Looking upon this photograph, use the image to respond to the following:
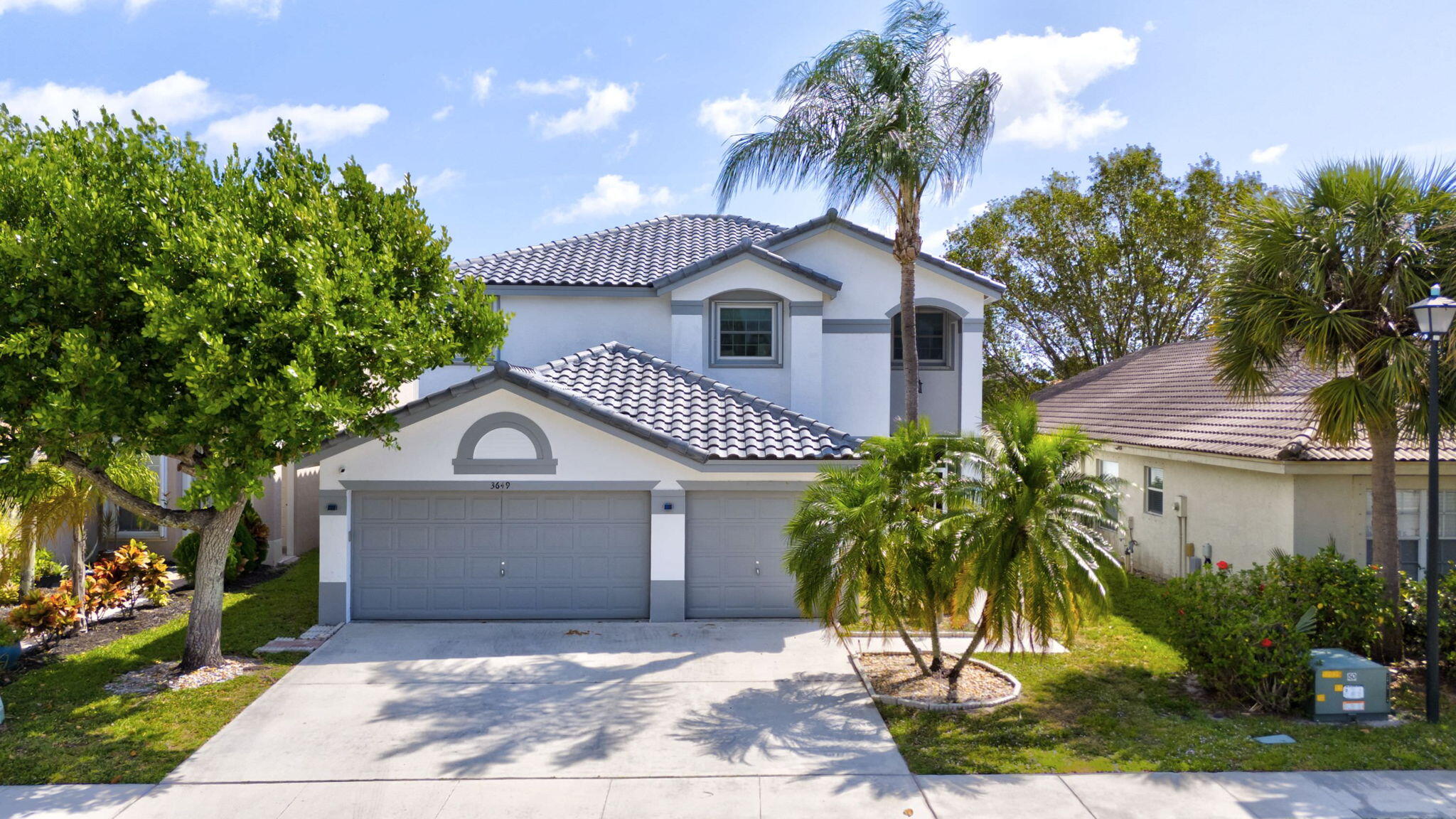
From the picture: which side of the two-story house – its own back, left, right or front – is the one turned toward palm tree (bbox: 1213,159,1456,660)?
left

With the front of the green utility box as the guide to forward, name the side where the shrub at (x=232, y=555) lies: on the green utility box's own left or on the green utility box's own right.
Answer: on the green utility box's own right

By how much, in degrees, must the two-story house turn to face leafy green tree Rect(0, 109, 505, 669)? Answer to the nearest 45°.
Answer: approximately 45° to its right

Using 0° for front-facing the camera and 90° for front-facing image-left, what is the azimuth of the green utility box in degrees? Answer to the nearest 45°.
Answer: approximately 0°

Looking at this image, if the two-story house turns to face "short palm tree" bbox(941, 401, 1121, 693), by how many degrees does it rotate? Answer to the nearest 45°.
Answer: approximately 45° to its left

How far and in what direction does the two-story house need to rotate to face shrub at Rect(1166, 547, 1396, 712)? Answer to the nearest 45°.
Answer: approximately 45° to its left

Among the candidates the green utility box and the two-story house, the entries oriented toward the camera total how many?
2

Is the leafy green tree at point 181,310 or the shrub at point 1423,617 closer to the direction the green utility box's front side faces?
the leafy green tree
